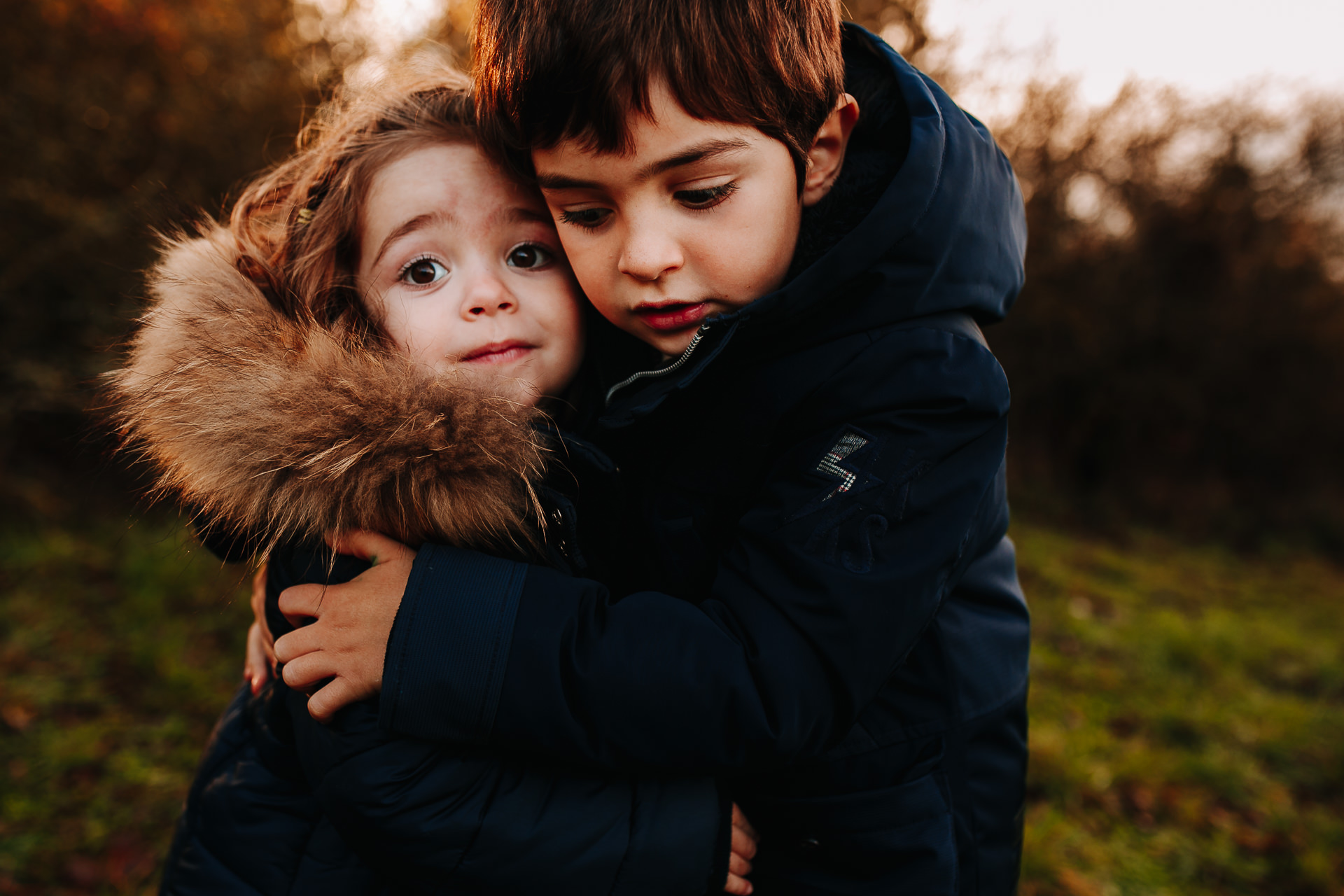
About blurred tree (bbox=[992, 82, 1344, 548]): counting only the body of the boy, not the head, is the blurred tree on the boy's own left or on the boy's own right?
on the boy's own right

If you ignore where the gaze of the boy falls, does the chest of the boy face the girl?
yes

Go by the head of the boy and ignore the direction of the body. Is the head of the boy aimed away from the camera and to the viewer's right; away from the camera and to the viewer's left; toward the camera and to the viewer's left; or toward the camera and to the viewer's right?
toward the camera and to the viewer's left

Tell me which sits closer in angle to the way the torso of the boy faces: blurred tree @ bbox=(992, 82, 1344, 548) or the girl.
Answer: the girl

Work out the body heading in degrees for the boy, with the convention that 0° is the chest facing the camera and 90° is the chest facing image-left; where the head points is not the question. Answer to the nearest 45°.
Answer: approximately 90°
